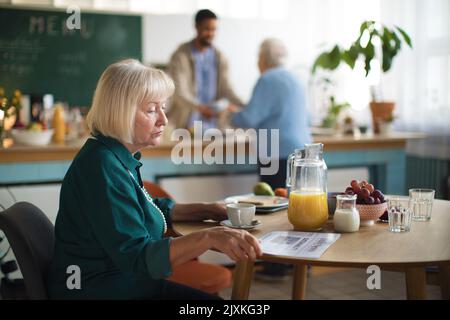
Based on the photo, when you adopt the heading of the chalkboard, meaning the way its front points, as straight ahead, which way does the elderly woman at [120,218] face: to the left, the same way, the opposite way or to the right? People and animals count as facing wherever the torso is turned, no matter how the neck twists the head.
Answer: to the left

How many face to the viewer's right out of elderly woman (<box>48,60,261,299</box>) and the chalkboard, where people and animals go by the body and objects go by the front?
1

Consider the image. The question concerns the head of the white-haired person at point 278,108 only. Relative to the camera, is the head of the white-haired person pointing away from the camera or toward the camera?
away from the camera

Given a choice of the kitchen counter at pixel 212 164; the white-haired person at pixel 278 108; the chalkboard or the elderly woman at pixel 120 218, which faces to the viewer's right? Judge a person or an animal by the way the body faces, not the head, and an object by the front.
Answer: the elderly woman

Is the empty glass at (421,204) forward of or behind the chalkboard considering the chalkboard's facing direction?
forward

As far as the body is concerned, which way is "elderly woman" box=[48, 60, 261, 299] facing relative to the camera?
to the viewer's right

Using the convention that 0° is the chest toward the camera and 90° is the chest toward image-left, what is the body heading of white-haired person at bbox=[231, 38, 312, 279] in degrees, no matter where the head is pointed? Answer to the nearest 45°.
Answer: approximately 135°

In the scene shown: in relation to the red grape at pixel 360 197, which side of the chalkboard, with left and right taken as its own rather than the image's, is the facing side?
front

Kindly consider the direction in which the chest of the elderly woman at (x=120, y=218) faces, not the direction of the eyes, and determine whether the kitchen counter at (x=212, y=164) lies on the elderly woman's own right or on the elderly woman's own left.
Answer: on the elderly woman's own left

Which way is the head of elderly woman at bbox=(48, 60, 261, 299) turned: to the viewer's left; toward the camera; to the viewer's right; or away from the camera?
to the viewer's right

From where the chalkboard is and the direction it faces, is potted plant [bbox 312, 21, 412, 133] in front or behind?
in front

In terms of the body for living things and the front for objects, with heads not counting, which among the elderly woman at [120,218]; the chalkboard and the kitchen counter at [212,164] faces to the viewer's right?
the elderly woman

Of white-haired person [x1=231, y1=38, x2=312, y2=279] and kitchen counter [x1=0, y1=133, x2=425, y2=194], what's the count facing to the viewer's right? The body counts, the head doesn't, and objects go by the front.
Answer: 0

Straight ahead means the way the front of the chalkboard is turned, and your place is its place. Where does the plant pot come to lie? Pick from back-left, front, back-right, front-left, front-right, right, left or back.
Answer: front-left
